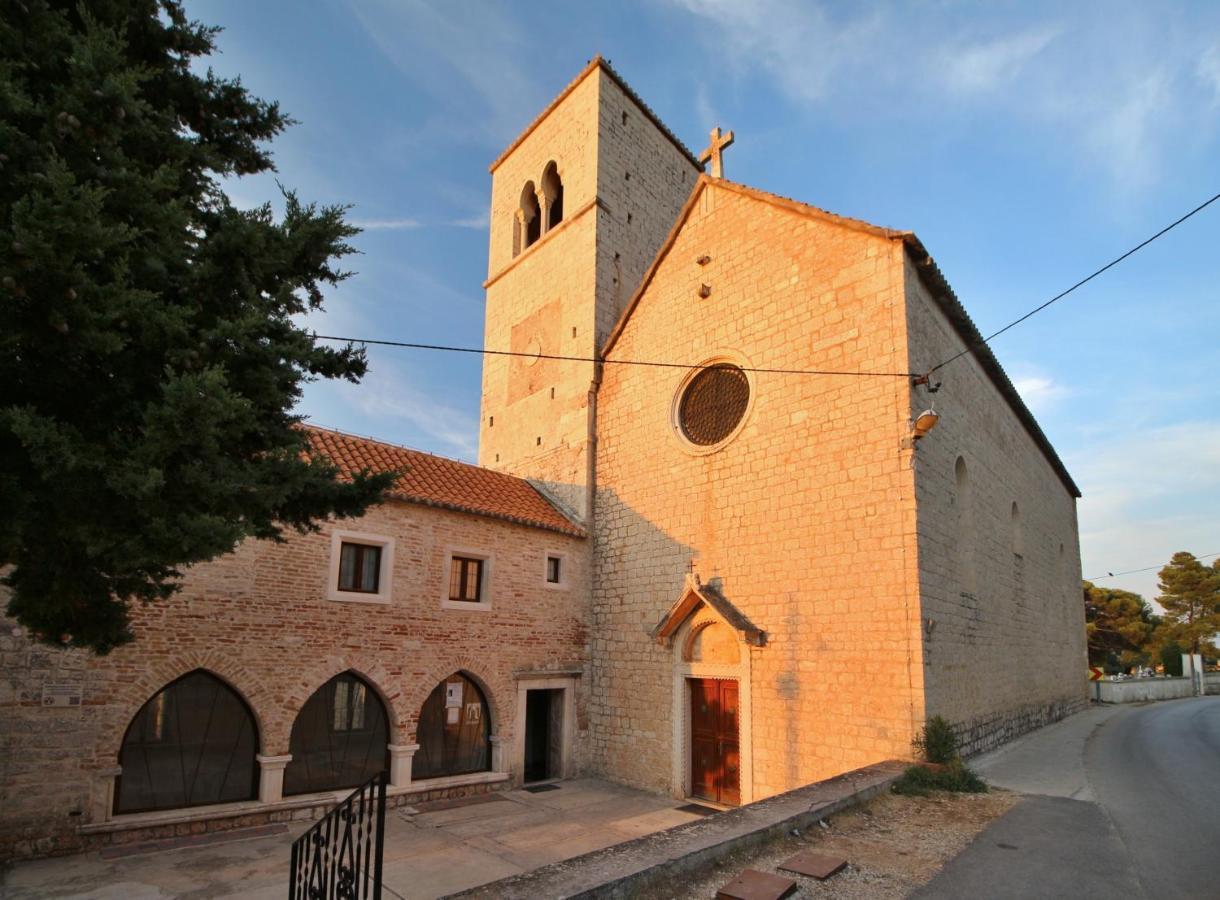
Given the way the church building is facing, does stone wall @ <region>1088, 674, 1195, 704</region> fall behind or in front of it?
behind

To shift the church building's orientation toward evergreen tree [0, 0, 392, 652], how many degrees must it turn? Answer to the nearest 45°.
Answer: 0° — it already faces it

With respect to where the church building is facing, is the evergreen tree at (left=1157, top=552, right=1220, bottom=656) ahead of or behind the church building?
behind

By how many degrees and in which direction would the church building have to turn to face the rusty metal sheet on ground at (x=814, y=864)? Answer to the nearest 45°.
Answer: approximately 45° to its left

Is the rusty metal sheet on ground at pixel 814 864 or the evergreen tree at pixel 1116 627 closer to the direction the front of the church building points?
the rusty metal sheet on ground

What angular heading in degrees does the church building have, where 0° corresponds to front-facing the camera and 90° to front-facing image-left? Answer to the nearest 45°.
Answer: approximately 45°

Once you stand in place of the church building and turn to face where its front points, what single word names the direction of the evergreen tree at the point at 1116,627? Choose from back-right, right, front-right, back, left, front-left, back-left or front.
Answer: back
